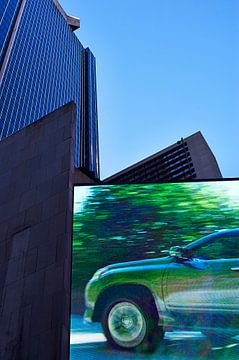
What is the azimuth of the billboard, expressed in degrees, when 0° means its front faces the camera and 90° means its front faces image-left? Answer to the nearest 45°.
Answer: approximately 0°
